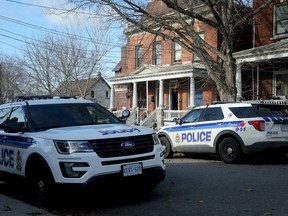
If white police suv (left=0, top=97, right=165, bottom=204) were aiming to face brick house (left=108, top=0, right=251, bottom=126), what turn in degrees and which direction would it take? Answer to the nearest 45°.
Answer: approximately 135° to its left

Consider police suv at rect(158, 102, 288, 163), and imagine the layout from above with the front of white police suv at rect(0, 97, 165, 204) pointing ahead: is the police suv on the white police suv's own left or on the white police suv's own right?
on the white police suv's own left

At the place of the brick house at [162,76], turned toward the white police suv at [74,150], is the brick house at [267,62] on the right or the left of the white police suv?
left

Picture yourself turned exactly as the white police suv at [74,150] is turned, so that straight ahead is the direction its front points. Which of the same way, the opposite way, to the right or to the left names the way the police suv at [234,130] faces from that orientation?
the opposite way

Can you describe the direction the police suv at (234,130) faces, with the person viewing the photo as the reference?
facing away from the viewer and to the left of the viewer

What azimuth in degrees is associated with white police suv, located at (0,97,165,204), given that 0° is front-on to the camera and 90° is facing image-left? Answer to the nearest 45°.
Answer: approximately 315°
